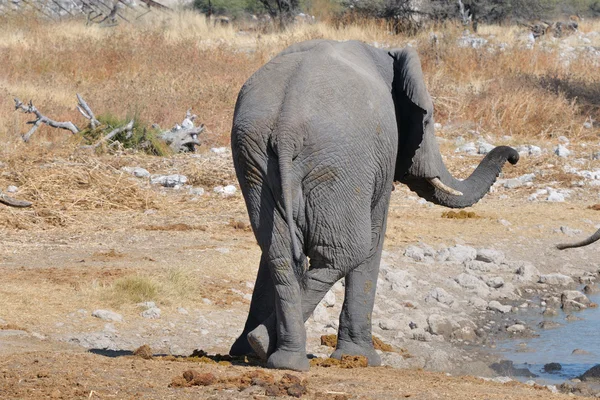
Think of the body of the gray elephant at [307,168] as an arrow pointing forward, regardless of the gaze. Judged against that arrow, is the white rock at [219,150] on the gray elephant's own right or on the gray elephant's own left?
on the gray elephant's own left

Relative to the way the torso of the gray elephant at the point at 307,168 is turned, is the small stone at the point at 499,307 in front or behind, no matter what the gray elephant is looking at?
in front

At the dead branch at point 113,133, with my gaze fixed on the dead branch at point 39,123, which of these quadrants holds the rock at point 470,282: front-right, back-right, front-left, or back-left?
back-left

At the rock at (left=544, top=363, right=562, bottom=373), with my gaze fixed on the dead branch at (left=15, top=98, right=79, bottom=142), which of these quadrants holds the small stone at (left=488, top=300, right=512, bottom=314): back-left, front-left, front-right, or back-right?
front-right

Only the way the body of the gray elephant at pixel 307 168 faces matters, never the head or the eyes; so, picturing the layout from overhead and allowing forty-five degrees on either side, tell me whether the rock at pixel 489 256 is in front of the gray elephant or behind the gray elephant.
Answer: in front

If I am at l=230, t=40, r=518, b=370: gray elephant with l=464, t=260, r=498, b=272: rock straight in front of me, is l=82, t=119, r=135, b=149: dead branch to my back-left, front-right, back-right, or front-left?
front-left

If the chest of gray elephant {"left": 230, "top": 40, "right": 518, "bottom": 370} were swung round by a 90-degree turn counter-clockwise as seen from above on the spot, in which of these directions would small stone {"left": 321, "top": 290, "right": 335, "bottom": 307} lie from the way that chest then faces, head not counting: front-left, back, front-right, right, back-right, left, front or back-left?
front-right

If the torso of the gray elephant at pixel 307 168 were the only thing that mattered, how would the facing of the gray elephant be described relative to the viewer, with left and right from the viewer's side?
facing away from the viewer and to the right of the viewer
